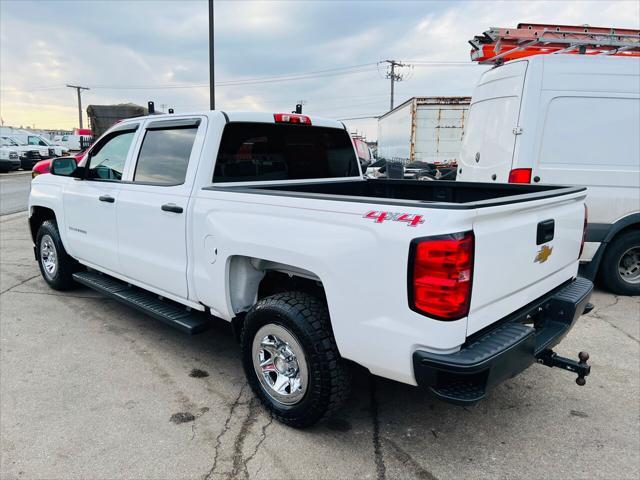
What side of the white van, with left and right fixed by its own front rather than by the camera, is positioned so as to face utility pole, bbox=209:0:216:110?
left

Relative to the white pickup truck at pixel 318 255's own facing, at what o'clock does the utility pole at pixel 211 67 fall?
The utility pole is roughly at 1 o'clock from the white pickup truck.

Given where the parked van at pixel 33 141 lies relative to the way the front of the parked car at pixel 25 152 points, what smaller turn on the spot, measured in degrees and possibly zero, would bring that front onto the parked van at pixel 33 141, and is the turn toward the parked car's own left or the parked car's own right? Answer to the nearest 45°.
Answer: approximately 135° to the parked car's own left

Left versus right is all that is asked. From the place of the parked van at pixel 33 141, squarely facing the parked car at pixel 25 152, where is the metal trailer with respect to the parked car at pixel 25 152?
left

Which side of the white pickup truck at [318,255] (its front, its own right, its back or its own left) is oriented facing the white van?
right

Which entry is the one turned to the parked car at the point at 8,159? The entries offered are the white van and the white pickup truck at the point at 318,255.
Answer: the white pickup truck
